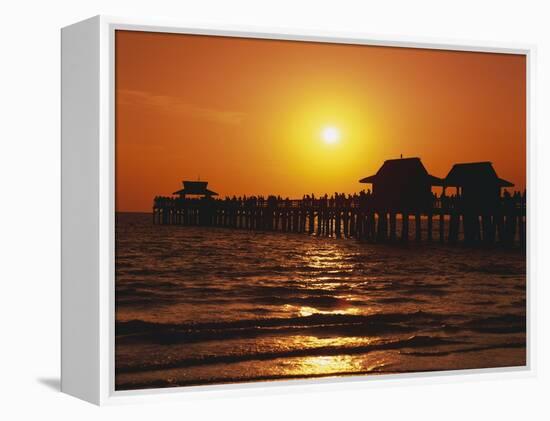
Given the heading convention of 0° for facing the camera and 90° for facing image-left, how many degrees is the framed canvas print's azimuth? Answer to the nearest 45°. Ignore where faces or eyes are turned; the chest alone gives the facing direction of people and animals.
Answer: approximately 315°
